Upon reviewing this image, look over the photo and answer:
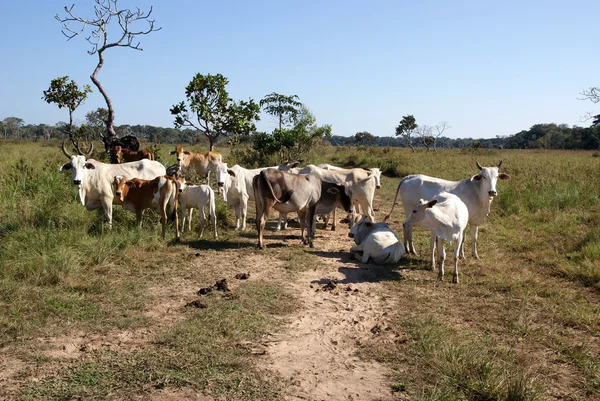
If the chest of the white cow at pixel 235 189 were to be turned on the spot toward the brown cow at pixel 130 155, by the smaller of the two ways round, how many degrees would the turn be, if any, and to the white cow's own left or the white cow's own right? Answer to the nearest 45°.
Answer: approximately 90° to the white cow's own right

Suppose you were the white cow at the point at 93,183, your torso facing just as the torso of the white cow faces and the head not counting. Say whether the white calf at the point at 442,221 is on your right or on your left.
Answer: on your left

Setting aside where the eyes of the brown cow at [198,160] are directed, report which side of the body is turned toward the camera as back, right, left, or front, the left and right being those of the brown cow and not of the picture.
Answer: left

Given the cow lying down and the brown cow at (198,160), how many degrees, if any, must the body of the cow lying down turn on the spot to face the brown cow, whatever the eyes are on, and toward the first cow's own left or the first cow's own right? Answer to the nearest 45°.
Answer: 0° — it already faces it

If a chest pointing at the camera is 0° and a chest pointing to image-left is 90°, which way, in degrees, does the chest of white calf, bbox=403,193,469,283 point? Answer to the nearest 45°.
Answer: approximately 45°

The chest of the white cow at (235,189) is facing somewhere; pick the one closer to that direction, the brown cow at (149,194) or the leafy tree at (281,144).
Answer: the brown cow

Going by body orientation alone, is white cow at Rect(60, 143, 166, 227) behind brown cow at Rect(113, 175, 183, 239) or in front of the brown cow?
in front

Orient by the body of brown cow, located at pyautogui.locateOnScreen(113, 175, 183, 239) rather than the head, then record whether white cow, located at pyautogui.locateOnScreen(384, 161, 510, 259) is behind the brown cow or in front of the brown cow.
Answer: behind
